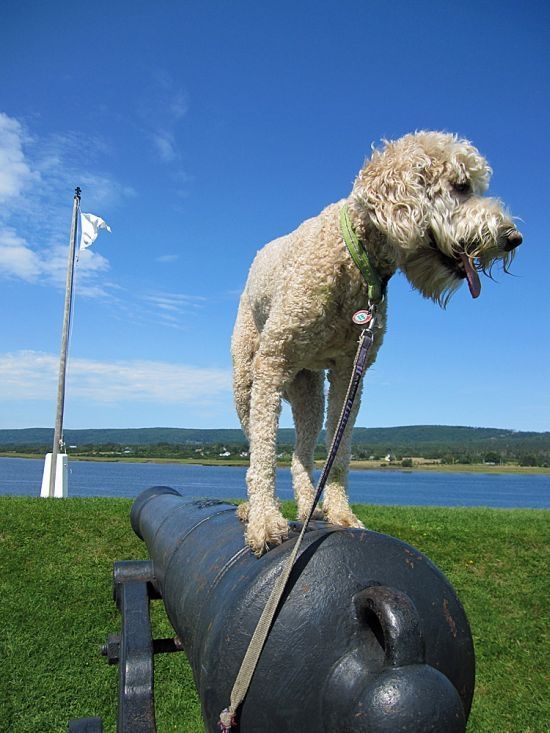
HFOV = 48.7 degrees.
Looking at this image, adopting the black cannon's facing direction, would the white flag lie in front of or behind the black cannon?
in front

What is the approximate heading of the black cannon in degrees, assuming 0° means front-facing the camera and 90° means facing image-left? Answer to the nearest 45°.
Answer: approximately 135°

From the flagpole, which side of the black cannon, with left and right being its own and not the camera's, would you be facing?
front

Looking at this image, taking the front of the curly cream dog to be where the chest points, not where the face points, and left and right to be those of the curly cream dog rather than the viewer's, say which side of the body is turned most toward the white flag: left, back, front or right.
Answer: back

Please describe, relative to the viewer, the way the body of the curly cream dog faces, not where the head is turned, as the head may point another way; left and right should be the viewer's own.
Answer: facing the viewer and to the right of the viewer
